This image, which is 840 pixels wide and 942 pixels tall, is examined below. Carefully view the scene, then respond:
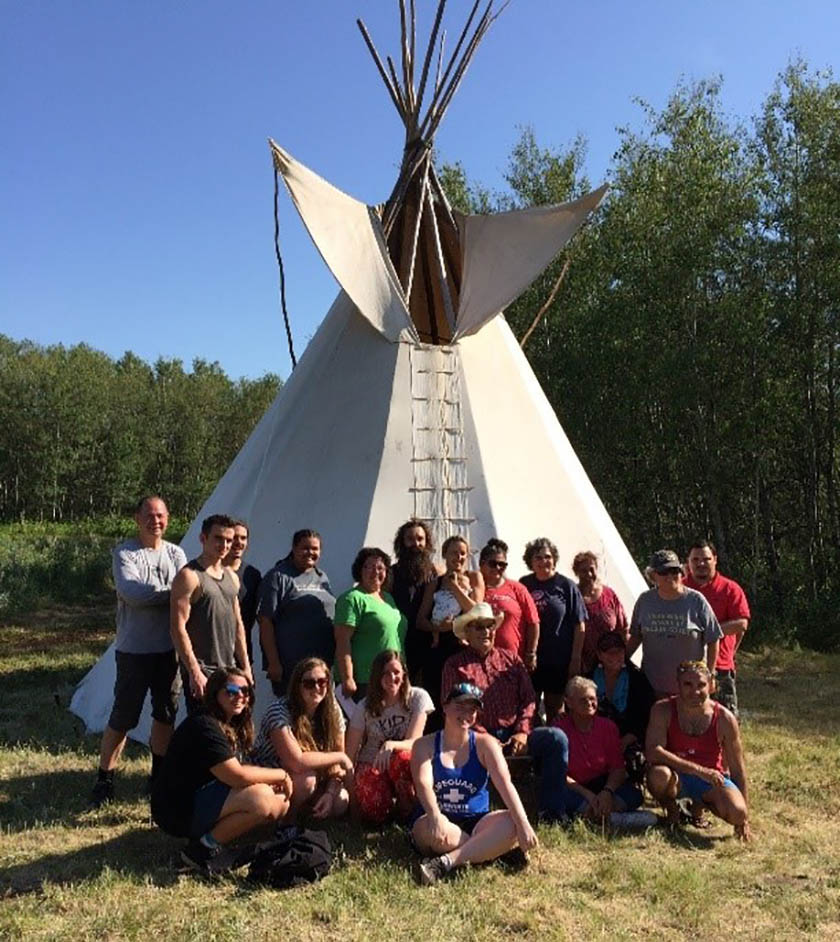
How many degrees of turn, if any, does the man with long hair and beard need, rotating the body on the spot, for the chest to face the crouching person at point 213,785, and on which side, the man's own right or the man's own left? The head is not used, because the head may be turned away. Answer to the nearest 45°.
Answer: approximately 45° to the man's own right

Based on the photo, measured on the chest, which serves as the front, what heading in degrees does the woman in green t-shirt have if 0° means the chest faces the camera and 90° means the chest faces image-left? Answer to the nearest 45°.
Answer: approximately 315°

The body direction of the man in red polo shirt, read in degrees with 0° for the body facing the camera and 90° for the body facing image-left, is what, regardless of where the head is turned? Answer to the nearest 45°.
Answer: approximately 45°

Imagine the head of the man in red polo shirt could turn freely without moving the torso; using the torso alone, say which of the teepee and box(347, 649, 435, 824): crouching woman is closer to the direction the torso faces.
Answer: the crouching woman

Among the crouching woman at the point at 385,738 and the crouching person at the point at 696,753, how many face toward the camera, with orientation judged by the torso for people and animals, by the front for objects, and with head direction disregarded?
2

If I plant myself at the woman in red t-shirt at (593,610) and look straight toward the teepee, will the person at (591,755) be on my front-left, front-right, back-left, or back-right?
back-left

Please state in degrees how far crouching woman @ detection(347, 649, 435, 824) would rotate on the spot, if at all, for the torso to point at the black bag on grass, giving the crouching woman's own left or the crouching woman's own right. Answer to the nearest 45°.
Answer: approximately 45° to the crouching woman's own right

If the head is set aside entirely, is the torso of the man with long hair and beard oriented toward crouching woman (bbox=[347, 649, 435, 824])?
yes
